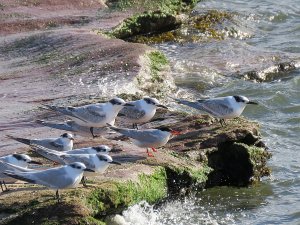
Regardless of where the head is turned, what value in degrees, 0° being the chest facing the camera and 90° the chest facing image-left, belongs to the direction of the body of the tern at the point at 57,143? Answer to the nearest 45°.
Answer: approximately 270°

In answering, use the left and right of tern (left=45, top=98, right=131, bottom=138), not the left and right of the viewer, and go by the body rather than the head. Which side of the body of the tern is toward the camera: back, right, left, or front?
right

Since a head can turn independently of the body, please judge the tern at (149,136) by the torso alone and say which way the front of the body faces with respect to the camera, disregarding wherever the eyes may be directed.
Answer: to the viewer's right

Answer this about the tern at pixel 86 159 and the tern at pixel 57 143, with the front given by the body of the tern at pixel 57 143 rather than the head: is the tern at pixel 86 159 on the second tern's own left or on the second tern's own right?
on the second tern's own right

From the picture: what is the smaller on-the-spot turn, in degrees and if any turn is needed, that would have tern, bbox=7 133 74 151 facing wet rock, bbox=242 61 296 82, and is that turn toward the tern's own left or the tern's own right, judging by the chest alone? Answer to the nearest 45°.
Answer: approximately 45° to the tern's own left

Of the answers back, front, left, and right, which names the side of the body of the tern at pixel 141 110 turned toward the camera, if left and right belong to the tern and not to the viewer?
right

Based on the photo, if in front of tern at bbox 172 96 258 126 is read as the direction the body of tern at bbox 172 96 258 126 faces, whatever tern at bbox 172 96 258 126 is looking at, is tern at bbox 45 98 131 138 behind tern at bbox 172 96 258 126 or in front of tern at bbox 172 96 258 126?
behind
